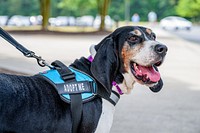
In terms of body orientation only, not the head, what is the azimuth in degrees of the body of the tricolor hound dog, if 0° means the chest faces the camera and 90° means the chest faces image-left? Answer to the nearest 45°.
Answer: approximately 270°
